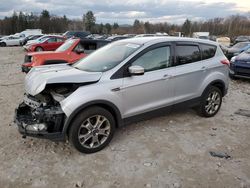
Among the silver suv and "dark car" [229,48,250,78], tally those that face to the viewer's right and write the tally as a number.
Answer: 0

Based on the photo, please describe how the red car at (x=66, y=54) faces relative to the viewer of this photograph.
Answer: facing the viewer and to the left of the viewer

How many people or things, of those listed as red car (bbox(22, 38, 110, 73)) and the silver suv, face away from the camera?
0

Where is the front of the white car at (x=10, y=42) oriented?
to the viewer's left

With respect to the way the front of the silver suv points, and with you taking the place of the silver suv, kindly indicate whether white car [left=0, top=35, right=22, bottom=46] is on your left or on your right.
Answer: on your right

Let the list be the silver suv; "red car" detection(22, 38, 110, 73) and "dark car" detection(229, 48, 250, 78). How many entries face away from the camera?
0

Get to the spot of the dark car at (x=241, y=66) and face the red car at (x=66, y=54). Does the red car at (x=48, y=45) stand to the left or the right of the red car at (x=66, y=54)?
right

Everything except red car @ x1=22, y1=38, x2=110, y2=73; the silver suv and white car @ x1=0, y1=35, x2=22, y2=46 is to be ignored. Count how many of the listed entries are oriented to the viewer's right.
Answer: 0

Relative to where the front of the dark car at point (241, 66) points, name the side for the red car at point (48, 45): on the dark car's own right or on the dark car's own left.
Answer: on the dark car's own right

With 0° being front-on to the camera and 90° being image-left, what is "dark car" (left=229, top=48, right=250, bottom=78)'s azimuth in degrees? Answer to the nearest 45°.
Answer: approximately 45°

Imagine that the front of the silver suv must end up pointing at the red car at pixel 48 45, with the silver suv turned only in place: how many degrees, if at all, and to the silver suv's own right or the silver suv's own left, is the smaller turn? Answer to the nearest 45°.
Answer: approximately 135° to the silver suv's own right
